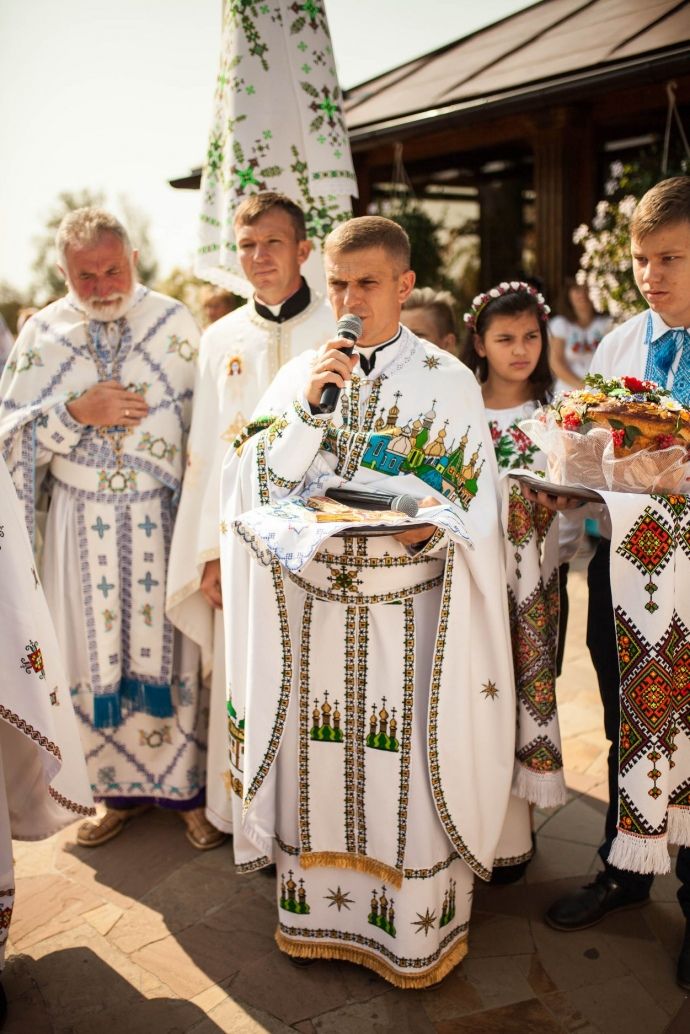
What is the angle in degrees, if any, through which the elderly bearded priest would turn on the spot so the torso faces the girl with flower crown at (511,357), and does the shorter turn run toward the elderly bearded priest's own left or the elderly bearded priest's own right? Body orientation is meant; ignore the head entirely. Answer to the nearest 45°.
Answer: approximately 90° to the elderly bearded priest's own left

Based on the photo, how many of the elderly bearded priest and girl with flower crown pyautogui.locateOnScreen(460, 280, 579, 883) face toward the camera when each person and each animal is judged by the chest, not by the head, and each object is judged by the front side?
2

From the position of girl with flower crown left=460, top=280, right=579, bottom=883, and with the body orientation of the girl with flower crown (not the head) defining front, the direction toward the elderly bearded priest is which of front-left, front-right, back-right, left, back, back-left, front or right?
right

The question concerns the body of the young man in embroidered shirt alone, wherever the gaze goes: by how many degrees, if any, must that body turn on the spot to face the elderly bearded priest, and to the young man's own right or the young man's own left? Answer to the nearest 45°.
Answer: approximately 45° to the young man's own right

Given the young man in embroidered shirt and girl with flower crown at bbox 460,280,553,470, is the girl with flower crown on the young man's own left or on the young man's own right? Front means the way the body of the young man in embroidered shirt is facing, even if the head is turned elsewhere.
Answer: on the young man's own right

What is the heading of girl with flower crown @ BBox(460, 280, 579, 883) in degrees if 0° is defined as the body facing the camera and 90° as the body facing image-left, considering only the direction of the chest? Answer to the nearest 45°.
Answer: approximately 0°

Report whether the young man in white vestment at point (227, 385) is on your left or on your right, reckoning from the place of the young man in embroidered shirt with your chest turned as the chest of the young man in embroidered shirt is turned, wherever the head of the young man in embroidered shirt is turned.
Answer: on your right

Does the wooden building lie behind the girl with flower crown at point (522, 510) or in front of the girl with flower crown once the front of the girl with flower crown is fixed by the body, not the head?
behind

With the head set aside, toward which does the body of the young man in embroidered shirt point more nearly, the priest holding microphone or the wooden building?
the priest holding microphone

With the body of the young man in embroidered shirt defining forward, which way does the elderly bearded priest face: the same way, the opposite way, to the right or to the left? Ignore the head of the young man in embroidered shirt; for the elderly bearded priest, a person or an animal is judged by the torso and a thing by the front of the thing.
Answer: to the left

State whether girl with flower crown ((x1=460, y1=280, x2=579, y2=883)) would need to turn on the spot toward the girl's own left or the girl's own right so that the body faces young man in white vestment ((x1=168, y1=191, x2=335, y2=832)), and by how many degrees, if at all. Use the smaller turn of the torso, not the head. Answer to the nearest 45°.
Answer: approximately 90° to the girl's own right

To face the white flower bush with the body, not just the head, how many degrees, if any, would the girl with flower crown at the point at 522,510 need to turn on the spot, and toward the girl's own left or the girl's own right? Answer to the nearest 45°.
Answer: approximately 180°
